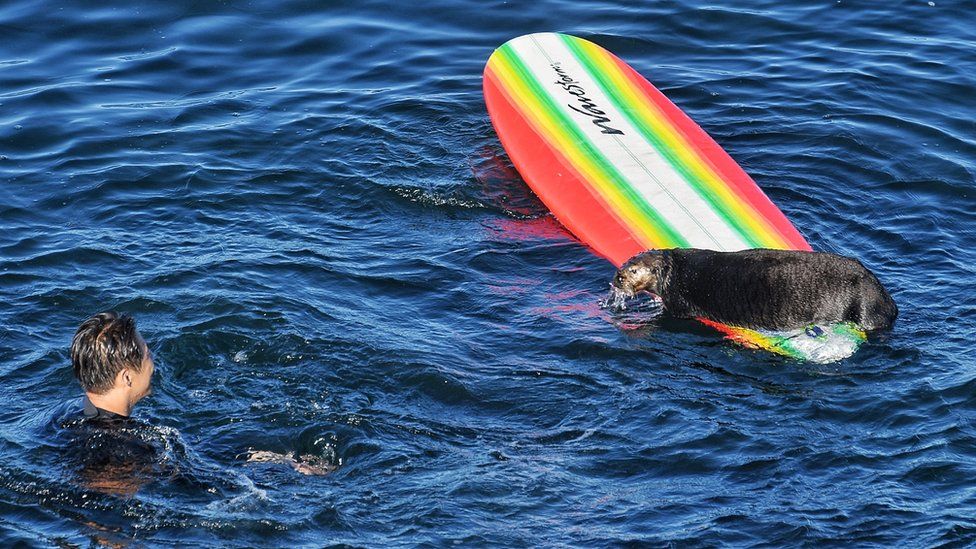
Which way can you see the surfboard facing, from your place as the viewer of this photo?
facing away from the viewer and to the left of the viewer

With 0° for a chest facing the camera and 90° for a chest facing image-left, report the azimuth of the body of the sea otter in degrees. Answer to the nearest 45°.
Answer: approximately 90°
